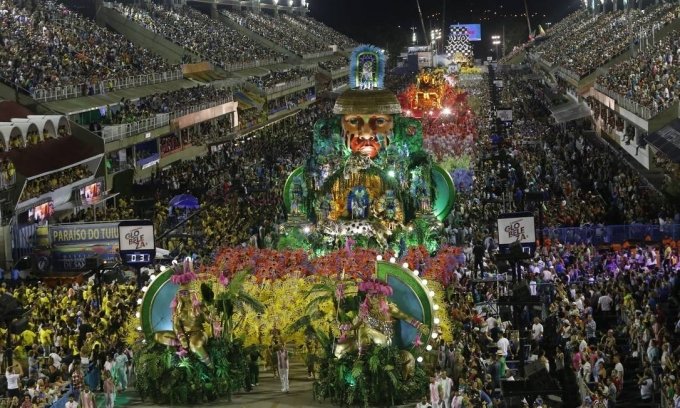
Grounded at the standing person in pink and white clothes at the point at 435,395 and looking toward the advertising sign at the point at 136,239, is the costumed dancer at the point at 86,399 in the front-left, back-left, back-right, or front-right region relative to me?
front-left

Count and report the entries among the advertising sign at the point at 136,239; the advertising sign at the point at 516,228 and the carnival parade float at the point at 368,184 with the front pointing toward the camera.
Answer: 3

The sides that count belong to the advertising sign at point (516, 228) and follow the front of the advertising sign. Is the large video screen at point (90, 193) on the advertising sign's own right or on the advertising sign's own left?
on the advertising sign's own right

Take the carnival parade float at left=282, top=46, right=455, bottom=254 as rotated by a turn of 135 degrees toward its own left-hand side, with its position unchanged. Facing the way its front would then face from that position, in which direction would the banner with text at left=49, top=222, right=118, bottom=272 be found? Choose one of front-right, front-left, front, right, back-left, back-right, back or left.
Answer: back-left

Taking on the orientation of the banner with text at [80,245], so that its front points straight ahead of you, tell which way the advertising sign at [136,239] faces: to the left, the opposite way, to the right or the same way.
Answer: the same way

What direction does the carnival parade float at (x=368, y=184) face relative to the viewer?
toward the camera

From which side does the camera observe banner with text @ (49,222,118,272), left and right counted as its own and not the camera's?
front

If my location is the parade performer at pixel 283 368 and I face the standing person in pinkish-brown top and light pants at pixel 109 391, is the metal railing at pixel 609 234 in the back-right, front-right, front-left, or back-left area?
back-right

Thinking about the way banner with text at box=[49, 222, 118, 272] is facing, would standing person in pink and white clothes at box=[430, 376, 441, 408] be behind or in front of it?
in front

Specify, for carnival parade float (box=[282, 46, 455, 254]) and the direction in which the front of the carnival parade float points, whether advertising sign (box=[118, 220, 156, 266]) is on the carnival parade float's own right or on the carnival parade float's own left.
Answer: on the carnival parade float's own right

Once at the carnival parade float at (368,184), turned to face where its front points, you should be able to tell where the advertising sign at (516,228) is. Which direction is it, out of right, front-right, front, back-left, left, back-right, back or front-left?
front-left

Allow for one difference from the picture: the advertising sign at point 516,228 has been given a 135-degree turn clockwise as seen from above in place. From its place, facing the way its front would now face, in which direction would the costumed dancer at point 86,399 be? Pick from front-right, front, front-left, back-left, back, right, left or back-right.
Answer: left

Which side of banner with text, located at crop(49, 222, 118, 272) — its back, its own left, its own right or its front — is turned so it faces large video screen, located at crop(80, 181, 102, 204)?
back

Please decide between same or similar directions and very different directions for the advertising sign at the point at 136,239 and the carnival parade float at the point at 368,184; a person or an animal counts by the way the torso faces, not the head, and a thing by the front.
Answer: same or similar directions
